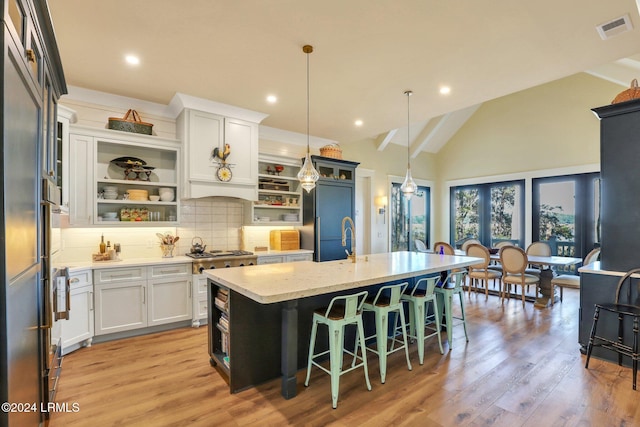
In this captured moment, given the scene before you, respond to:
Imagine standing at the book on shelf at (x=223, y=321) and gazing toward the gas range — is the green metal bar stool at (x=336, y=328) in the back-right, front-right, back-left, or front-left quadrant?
back-right

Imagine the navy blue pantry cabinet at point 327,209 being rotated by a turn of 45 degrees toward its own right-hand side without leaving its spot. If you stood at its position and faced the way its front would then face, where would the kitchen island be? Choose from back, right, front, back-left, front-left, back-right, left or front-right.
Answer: front

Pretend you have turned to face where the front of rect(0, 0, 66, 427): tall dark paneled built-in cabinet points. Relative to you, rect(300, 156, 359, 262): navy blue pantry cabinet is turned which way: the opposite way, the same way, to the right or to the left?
to the right

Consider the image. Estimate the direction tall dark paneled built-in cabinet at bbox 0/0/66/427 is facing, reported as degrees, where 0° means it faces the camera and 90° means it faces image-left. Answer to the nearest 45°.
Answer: approximately 270°

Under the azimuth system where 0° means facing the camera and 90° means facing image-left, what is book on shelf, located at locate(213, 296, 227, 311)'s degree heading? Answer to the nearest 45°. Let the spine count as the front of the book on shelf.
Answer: approximately 45°

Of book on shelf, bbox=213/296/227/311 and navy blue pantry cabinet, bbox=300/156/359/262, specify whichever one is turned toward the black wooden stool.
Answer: the navy blue pantry cabinet

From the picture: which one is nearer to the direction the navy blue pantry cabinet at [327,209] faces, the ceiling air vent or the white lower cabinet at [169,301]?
the ceiling air vent

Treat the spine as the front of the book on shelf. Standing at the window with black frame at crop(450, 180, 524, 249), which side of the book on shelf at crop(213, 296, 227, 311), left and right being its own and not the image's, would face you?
back

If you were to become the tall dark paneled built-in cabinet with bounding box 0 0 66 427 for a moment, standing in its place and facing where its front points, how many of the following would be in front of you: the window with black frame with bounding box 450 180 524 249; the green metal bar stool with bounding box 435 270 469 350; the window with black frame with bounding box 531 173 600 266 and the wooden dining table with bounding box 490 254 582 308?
4

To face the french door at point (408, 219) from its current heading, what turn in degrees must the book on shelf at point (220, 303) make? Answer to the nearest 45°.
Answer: approximately 180°

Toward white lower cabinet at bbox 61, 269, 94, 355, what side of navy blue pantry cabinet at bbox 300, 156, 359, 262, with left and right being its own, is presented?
right

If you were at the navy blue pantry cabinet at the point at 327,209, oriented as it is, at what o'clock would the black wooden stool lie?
The black wooden stool is roughly at 12 o'clock from the navy blue pantry cabinet.

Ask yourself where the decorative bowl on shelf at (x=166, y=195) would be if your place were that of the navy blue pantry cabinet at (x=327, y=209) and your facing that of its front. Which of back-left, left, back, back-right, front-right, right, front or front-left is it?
right

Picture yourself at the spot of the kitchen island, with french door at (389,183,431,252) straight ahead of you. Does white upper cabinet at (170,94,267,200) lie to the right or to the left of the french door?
left

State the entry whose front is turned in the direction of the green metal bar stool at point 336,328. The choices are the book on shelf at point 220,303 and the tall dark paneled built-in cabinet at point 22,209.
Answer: the tall dark paneled built-in cabinet

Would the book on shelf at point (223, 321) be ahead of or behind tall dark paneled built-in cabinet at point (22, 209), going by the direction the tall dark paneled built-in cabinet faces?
ahead

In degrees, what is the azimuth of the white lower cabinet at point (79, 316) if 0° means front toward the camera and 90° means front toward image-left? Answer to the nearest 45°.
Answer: approximately 315°

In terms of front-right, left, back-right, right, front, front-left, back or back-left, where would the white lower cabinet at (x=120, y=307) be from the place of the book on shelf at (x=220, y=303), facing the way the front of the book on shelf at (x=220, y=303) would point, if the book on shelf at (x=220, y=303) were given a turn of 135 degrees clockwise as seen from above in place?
front-left

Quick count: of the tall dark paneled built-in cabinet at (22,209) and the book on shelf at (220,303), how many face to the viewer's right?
1

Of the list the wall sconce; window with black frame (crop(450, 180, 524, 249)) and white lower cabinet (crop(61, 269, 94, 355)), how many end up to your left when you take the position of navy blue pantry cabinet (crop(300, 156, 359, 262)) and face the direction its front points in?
2
